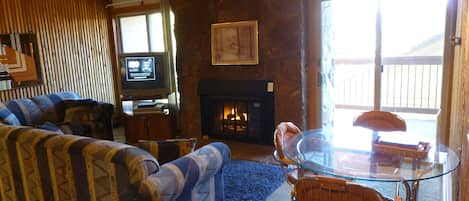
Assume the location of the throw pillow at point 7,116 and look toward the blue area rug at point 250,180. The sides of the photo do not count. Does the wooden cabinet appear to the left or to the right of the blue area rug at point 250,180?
left

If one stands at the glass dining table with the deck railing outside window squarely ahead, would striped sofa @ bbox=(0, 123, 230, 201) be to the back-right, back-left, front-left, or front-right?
back-left

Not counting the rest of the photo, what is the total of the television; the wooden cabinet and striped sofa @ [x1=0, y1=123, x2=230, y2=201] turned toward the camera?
2

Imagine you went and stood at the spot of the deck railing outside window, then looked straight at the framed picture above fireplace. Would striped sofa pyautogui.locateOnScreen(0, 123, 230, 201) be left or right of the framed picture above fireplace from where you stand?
left

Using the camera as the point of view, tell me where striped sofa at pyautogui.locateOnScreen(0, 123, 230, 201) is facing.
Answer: facing away from the viewer and to the right of the viewer

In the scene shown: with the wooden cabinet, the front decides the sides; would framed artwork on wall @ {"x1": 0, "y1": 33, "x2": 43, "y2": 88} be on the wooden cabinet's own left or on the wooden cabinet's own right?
on the wooden cabinet's own right

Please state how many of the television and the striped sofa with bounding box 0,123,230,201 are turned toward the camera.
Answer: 1

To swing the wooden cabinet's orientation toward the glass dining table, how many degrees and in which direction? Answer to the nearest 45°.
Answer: approximately 45° to its left

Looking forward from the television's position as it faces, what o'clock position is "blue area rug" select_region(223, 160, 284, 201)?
The blue area rug is roughly at 11 o'clock from the television.

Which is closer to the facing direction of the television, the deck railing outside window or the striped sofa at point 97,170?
the striped sofa

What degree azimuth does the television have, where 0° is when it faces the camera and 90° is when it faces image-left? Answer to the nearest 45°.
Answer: approximately 0°
